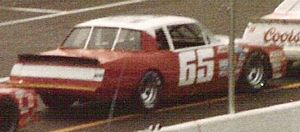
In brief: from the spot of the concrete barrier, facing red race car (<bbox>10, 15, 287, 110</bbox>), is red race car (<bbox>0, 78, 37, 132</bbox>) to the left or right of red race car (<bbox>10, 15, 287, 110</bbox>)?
left

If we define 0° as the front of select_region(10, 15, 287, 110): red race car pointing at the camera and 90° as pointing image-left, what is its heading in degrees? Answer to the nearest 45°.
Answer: approximately 225°

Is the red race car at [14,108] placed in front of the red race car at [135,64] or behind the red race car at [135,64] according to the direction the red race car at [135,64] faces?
behind
